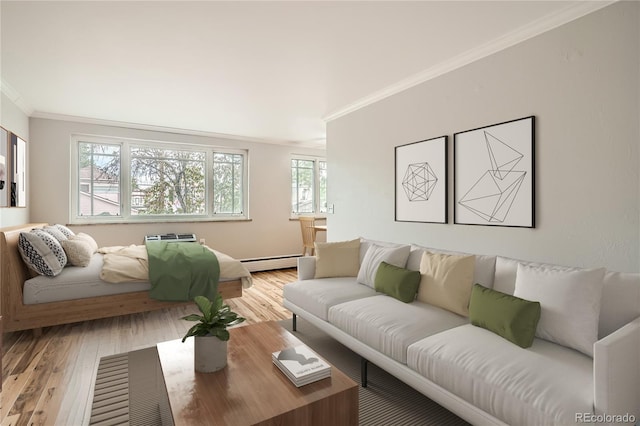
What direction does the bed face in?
to the viewer's right

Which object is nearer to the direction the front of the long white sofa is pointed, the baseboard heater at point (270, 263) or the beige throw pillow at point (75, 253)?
the beige throw pillow

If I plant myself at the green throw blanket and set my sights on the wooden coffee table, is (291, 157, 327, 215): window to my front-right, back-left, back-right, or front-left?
back-left

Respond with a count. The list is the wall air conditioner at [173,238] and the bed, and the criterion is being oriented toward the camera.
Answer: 1

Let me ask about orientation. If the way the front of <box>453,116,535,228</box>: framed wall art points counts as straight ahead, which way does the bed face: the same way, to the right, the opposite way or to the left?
the opposite way

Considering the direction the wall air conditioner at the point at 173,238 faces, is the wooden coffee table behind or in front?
in front

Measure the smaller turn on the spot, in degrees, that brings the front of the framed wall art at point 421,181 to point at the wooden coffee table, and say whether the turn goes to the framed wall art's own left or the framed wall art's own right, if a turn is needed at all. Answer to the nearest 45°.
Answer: approximately 45° to the framed wall art's own left

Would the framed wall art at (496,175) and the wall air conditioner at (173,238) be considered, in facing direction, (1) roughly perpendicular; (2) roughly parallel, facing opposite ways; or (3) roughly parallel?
roughly perpendicular

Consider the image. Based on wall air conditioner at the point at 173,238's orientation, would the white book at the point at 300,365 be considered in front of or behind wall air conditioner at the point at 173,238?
in front
